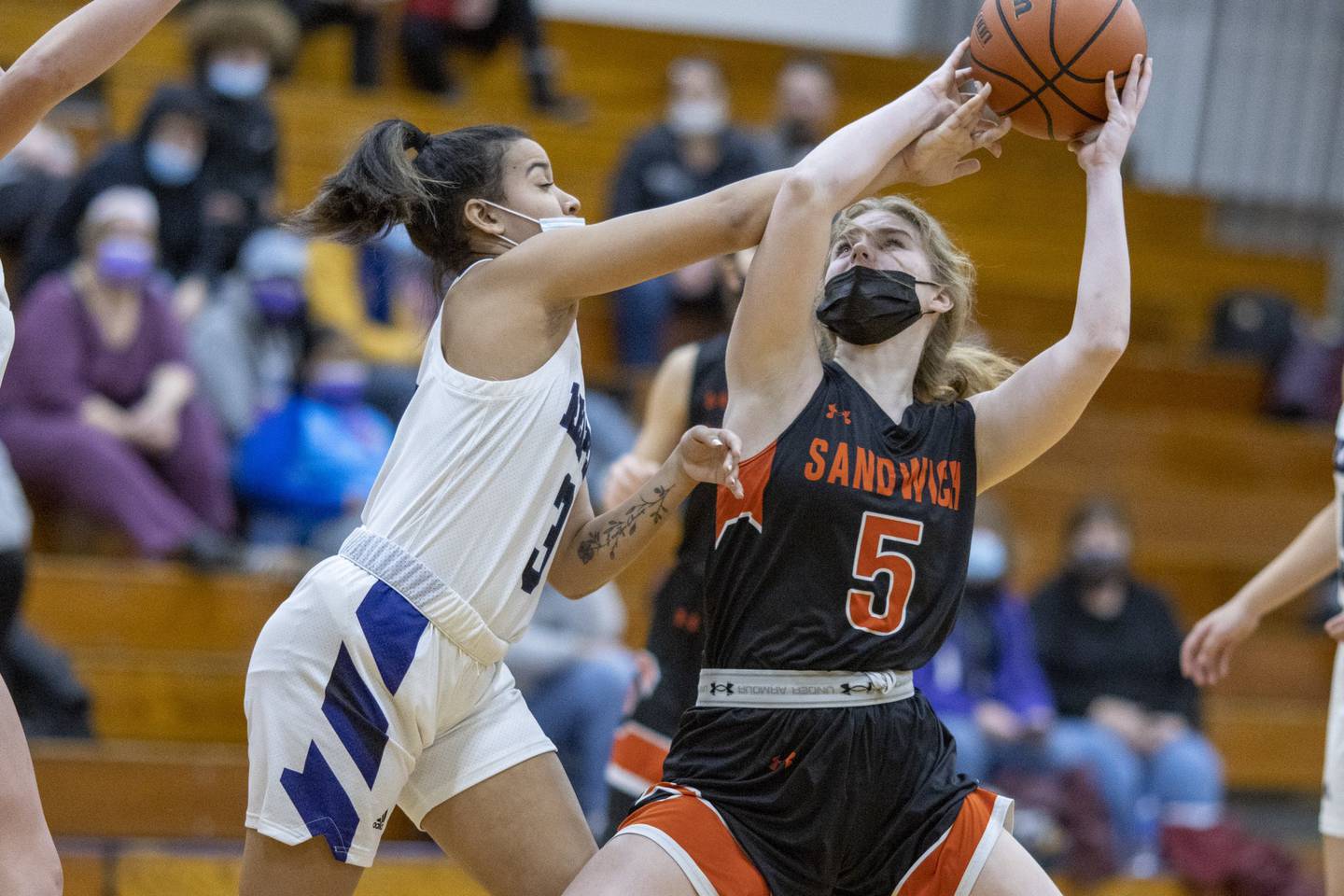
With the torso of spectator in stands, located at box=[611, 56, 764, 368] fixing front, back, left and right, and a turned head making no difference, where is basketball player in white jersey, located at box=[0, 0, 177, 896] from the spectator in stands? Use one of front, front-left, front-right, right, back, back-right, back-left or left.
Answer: front

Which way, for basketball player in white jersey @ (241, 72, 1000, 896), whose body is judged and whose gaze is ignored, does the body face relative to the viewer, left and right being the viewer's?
facing to the right of the viewer

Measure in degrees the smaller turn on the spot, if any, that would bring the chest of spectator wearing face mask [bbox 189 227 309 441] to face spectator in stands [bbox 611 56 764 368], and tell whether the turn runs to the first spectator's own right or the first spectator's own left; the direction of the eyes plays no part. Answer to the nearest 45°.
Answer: approximately 90° to the first spectator's own left

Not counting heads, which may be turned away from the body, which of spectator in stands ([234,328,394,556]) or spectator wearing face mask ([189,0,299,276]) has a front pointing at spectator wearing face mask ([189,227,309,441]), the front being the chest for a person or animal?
spectator wearing face mask ([189,0,299,276])

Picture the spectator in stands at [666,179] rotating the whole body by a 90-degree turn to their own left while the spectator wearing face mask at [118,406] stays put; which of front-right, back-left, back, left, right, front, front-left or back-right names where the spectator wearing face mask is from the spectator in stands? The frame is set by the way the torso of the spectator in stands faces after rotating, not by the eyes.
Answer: back-right

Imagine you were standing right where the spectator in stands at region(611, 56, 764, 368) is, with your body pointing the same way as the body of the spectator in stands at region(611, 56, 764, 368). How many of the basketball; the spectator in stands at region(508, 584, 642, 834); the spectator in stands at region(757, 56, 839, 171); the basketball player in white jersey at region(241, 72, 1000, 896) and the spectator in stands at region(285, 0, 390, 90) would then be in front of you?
3

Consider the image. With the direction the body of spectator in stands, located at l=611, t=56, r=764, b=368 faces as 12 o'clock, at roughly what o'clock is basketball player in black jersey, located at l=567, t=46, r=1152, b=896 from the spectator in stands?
The basketball player in black jersey is roughly at 12 o'clock from the spectator in stands.

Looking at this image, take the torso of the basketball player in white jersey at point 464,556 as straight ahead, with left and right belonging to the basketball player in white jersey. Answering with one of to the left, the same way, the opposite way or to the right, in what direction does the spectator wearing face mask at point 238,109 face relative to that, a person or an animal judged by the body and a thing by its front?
to the right

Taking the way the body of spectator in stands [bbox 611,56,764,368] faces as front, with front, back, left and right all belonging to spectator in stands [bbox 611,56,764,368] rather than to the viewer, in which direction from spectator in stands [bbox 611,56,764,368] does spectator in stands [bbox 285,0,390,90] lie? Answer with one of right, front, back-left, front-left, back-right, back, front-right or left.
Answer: back-right

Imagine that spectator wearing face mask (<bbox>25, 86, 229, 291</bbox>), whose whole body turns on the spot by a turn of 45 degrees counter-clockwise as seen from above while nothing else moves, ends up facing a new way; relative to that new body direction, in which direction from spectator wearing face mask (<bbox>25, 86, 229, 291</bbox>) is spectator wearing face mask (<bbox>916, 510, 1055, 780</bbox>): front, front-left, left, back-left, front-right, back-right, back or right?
front

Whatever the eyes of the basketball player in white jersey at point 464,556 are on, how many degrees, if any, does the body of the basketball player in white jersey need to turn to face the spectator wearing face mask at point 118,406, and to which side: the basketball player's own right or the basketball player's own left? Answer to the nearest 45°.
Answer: approximately 135° to the basketball player's own left

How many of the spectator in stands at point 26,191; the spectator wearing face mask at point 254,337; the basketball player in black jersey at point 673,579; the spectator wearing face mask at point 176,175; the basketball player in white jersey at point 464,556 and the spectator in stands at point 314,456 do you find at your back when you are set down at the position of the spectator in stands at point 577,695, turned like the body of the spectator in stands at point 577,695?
4

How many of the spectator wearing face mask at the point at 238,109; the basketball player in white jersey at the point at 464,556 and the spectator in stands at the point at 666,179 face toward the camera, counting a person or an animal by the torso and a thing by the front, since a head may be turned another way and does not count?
2

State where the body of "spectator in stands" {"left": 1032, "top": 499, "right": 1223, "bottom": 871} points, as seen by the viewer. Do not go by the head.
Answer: toward the camera

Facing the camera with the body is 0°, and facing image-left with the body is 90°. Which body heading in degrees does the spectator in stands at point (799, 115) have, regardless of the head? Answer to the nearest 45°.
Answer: approximately 0°
